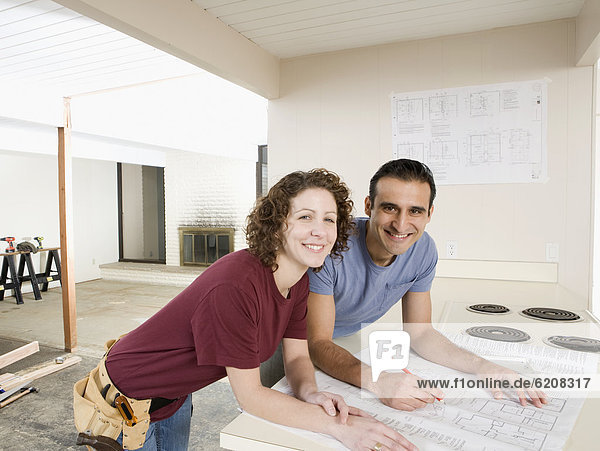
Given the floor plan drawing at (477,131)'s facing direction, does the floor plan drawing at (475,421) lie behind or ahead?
ahead

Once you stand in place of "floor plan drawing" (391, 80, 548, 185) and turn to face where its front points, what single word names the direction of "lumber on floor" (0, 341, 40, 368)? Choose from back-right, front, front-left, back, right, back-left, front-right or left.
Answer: right

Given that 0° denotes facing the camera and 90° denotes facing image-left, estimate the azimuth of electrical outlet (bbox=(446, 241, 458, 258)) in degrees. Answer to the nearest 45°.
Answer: approximately 0°

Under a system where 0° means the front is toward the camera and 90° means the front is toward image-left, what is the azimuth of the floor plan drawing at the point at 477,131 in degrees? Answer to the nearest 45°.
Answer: approximately 0°

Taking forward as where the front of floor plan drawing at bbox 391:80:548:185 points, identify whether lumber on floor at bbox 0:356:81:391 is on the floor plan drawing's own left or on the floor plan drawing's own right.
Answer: on the floor plan drawing's own right

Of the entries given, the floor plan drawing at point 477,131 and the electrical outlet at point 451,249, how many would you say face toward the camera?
2

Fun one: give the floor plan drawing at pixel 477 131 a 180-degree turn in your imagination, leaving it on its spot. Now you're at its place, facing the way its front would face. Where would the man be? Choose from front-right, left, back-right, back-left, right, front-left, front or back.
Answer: back

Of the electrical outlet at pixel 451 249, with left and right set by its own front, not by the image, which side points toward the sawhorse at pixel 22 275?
right

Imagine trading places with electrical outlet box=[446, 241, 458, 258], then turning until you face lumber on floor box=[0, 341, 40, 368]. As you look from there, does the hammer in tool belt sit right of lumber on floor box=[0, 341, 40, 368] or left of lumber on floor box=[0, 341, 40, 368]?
left

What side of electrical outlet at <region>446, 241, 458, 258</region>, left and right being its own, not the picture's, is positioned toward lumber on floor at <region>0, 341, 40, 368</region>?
right
